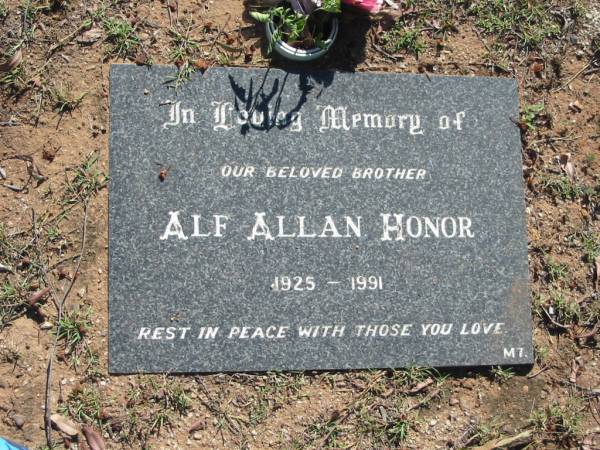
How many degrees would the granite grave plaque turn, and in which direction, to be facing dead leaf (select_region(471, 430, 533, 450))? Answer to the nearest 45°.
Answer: approximately 45° to its left

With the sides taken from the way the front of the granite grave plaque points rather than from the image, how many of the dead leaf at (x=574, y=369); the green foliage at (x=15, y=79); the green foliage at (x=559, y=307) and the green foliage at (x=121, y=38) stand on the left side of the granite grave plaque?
2

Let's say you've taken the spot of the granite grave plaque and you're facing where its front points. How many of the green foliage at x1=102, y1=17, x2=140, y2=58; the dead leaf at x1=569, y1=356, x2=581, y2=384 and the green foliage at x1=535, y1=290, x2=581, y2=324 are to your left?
2

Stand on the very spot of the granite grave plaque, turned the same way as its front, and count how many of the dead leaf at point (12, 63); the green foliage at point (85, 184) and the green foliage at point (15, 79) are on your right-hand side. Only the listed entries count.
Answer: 3

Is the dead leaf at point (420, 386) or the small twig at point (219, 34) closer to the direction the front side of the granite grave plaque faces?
the dead leaf

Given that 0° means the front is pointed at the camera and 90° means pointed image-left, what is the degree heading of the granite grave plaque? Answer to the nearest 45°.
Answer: approximately 0°

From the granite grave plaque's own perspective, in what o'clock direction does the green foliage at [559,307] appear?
The green foliage is roughly at 9 o'clock from the granite grave plaque.

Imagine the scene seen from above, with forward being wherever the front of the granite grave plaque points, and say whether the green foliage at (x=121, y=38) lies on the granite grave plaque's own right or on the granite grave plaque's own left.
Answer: on the granite grave plaque's own right

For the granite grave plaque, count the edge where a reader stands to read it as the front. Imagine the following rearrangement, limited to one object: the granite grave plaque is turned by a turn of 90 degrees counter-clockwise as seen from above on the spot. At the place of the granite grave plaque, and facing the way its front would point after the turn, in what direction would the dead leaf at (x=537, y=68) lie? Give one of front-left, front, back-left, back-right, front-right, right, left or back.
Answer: front-left

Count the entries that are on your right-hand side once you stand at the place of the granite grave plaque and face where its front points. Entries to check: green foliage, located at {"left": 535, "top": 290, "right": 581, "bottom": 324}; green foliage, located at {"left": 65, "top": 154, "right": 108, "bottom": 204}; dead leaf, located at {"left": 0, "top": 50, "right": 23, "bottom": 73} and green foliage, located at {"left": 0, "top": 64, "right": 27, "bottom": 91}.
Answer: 3

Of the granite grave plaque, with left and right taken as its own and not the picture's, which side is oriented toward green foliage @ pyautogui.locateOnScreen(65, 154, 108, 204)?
right

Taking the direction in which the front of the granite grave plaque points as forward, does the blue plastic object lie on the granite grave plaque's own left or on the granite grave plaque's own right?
on the granite grave plaque's own right

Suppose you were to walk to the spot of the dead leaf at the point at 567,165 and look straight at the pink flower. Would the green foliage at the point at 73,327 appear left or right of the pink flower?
left

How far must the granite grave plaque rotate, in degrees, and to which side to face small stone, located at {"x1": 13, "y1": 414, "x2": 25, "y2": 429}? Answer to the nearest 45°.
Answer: approximately 45° to its right
